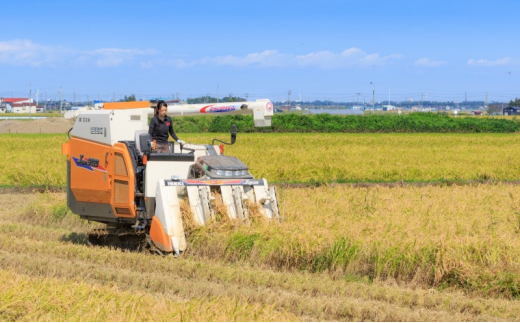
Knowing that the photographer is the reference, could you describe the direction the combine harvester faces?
facing the viewer and to the right of the viewer
